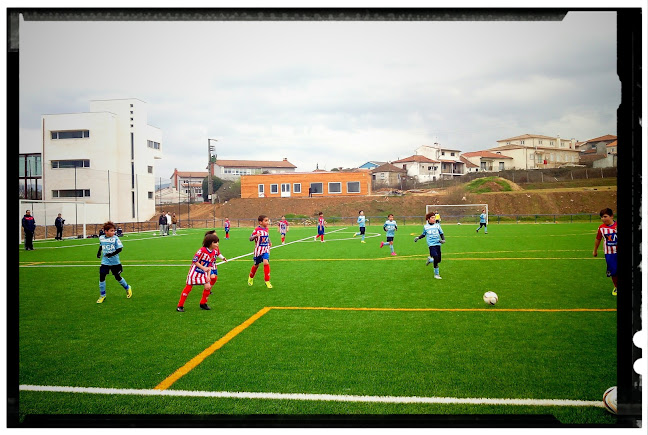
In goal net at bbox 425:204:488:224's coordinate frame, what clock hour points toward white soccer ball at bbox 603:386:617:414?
The white soccer ball is roughly at 12 o'clock from the goal net.

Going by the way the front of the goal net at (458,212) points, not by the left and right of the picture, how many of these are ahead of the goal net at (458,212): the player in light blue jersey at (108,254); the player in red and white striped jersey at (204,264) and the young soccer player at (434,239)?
3

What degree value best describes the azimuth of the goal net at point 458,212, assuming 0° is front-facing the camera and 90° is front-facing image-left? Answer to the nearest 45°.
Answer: approximately 0°

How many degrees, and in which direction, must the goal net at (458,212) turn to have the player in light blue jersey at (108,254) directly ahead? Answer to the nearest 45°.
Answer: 0° — it already faces them

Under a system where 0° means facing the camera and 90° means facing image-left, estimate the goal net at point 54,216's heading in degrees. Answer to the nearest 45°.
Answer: approximately 315°

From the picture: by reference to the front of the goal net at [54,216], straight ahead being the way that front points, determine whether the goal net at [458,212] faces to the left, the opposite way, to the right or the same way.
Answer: to the right

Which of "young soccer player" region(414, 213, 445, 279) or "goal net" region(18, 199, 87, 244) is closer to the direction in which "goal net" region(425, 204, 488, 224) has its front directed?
the young soccer player
